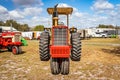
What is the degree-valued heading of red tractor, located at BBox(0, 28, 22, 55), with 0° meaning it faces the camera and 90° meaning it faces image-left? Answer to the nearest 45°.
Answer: approximately 315°

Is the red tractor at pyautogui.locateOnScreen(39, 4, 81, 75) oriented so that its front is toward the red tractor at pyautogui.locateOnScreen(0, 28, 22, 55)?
no

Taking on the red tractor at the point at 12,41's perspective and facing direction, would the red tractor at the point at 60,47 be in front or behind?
in front
